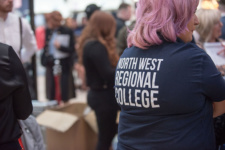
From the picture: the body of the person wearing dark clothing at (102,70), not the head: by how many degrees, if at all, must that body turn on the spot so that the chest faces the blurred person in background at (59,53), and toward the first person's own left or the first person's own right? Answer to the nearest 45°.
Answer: approximately 90° to the first person's own left

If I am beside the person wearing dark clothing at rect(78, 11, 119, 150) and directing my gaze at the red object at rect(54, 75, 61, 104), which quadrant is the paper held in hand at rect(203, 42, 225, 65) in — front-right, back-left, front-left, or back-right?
back-right

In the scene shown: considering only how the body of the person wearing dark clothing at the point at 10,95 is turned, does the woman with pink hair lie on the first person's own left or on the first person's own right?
on the first person's own right

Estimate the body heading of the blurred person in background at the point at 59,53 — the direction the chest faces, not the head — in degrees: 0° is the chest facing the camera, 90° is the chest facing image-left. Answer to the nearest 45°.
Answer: approximately 45°

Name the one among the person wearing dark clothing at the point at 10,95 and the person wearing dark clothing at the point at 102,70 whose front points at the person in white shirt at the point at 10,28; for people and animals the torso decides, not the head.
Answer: the person wearing dark clothing at the point at 10,95

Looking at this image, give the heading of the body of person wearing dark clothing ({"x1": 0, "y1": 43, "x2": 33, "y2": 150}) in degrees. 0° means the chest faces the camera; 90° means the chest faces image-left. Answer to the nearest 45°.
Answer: approximately 180°

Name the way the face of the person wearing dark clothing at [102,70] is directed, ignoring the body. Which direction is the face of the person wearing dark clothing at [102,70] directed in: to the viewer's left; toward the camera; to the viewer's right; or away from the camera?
away from the camera

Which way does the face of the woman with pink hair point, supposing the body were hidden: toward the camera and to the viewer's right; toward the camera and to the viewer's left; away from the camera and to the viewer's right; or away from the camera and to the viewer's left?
away from the camera and to the viewer's right
